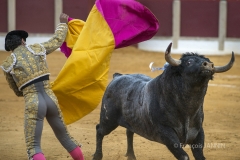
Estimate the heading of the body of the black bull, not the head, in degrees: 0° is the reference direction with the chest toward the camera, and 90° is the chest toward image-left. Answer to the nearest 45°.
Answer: approximately 315°
